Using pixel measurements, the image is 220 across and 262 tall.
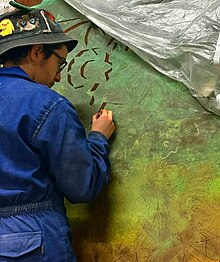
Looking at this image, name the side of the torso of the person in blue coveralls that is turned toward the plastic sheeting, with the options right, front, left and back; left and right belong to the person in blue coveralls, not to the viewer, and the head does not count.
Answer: front

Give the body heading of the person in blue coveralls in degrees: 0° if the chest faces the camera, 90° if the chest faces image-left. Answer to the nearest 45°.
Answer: approximately 225°
